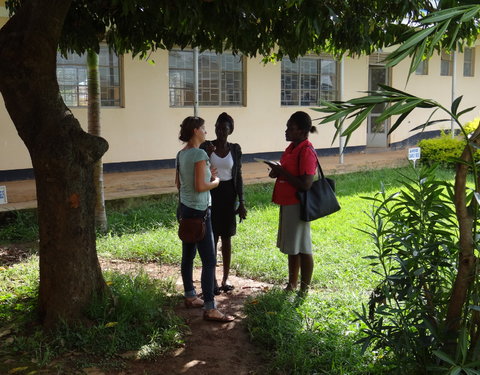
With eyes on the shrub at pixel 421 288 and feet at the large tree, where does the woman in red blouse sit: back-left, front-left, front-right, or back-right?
front-left

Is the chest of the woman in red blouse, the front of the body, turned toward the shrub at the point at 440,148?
no

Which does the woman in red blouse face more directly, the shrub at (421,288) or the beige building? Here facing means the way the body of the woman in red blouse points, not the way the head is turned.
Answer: the beige building

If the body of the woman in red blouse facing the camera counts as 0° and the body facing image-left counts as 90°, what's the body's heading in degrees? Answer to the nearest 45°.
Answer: approximately 90°

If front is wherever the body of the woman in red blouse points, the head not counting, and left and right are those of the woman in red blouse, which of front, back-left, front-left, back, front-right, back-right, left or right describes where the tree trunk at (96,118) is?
front-right

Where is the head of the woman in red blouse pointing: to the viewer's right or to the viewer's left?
to the viewer's left

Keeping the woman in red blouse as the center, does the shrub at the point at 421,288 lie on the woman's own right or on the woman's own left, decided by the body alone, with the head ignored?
on the woman's own left

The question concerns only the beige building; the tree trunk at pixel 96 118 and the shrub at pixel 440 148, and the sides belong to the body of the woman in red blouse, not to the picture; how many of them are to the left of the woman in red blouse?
0

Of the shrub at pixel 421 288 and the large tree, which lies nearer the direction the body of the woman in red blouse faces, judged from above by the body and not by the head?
the large tree

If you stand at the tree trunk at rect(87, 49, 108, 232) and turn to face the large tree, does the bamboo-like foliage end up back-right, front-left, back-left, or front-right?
front-left

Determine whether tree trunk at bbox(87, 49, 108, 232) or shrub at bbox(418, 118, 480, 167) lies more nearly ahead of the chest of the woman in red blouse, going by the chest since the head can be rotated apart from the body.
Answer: the tree trunk

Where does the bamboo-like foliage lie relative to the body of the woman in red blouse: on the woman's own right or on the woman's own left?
on the woman's own left

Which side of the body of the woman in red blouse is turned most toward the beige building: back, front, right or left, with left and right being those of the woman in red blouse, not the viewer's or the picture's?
right
